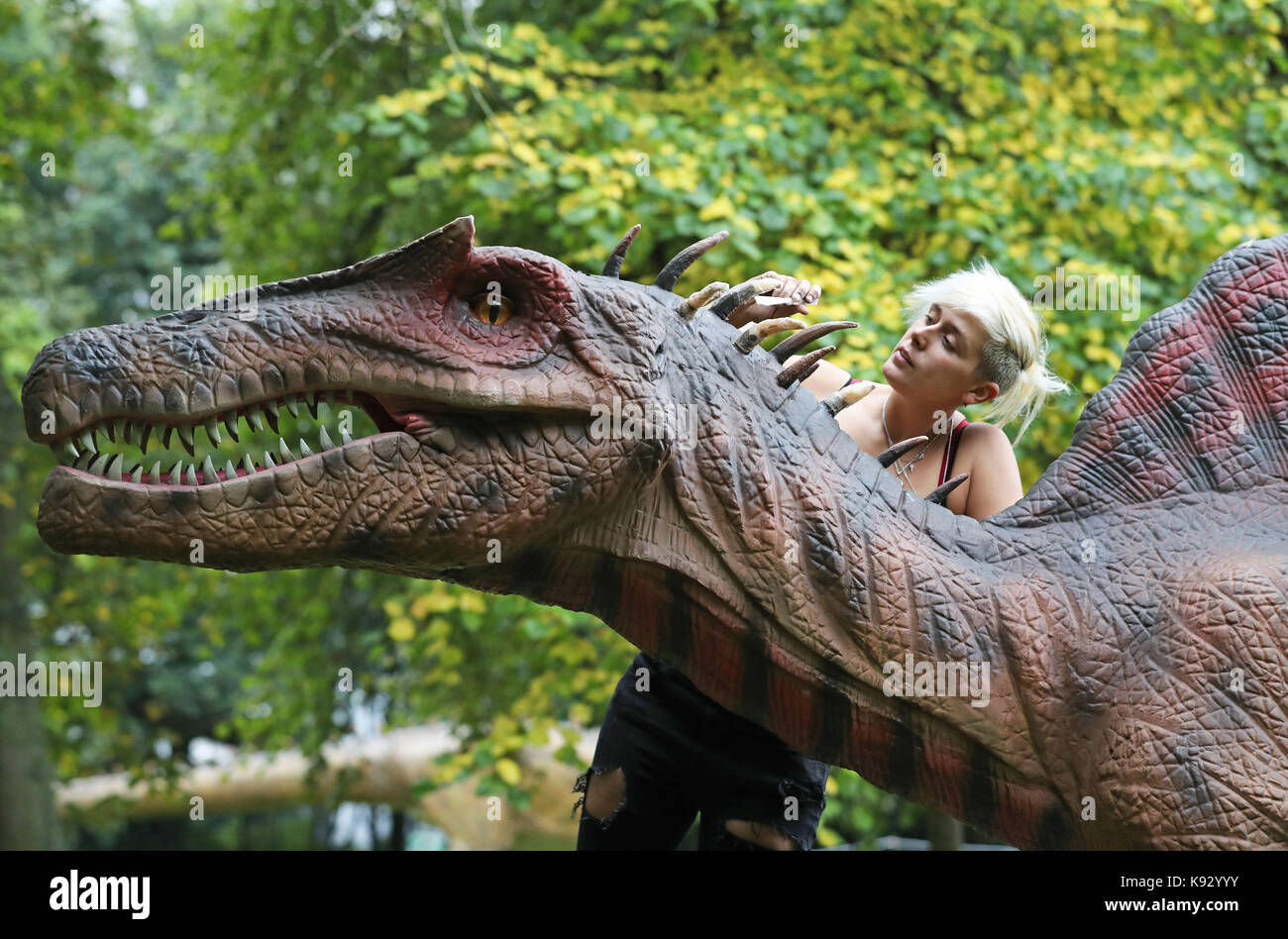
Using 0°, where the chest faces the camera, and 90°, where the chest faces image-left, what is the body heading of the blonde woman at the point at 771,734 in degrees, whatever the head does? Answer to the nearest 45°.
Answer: approximately 45°

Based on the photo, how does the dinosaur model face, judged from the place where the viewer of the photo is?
facing to the left of the viewer
